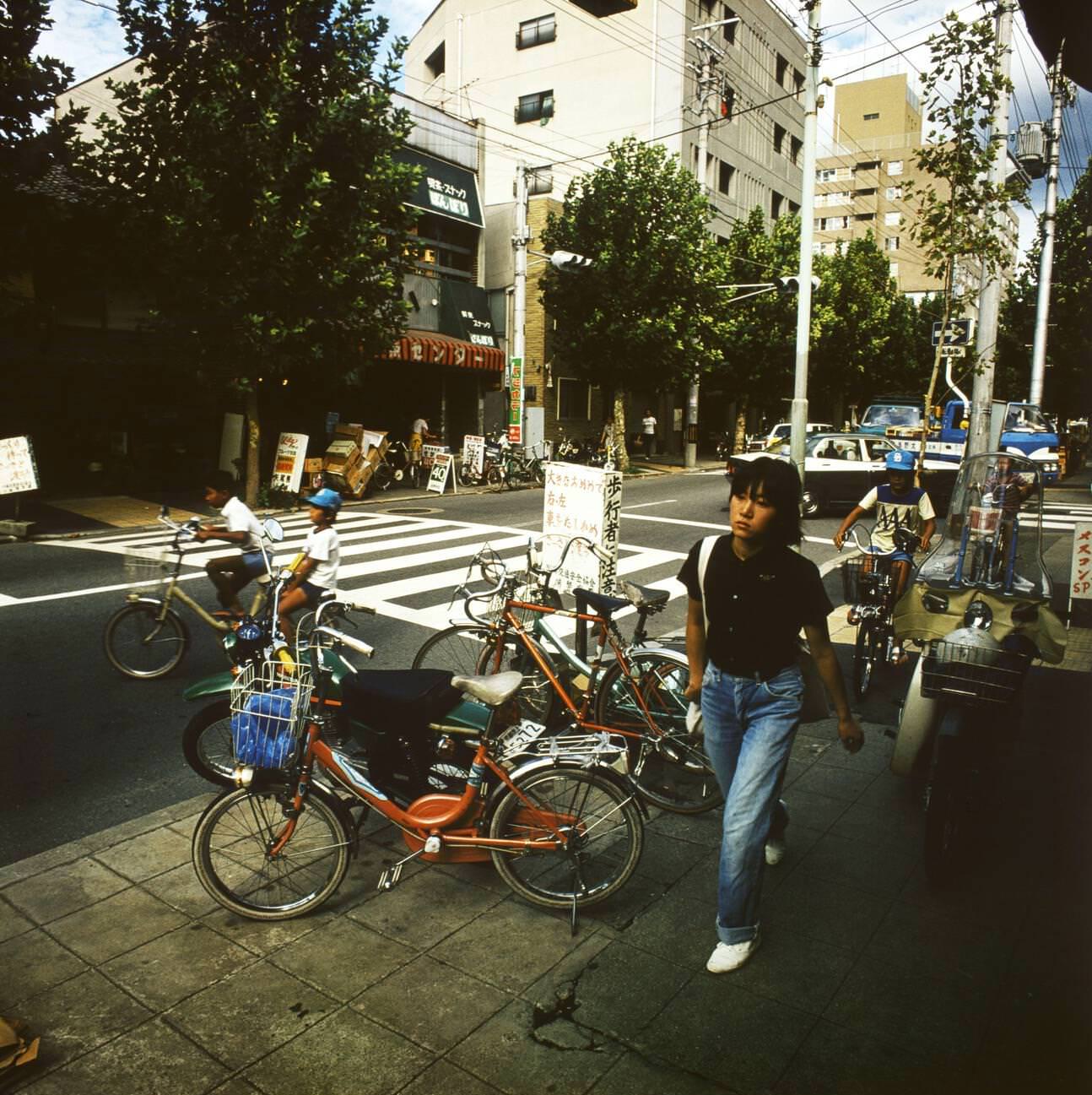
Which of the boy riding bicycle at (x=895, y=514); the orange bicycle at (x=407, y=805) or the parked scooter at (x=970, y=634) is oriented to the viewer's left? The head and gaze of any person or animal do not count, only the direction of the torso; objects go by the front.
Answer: the orange bicycle

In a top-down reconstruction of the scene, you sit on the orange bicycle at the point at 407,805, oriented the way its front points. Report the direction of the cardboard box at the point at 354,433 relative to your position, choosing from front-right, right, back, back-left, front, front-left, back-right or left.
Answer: right

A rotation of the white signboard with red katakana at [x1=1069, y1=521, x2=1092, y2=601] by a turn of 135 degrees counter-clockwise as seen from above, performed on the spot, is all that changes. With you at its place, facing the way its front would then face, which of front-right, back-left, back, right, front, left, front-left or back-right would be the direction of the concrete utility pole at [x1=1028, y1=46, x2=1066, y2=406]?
front-left

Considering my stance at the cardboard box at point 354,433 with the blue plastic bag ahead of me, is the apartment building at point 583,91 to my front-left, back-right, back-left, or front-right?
back-left

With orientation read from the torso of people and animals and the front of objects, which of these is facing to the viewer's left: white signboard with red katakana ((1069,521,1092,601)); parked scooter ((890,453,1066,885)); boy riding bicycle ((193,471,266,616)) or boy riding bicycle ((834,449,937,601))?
boy riding bicycle ((193,471,266,616))

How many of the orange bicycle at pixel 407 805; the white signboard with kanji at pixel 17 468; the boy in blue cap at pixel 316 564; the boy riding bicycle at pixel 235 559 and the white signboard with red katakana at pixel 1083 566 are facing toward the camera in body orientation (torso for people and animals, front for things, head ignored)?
2

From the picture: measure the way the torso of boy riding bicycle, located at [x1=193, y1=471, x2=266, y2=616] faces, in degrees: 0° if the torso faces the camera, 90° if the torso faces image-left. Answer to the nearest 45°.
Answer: approximately 90°

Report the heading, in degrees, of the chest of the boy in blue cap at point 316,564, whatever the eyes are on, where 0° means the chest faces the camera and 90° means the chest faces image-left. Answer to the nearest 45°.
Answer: approximately 90°

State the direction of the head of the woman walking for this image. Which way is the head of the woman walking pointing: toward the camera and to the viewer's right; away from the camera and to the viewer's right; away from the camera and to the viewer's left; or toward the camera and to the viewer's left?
toward the camera and to the viewer's left

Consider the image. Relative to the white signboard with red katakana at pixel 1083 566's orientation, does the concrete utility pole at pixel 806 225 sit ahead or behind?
behind

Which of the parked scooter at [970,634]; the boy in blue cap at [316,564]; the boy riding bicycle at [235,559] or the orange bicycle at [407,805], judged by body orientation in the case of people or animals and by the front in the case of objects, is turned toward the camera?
the parked scooter

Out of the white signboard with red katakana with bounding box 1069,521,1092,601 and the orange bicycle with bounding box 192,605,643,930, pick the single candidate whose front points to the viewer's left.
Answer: the orange bicycle

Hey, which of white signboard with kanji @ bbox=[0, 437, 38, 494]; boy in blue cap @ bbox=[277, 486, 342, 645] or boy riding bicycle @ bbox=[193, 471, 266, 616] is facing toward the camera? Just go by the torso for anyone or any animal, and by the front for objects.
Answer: the white signboard with kanji

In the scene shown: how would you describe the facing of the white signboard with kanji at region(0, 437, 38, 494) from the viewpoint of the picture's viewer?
facing the viewer

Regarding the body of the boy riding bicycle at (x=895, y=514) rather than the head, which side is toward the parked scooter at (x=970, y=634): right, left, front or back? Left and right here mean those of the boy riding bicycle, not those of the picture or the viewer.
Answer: front

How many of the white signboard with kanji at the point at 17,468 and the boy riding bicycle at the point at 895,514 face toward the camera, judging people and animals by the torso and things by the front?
2

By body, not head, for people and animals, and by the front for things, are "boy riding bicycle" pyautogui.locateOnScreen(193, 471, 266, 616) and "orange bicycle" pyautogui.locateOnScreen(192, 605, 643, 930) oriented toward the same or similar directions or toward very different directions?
same or similar directions

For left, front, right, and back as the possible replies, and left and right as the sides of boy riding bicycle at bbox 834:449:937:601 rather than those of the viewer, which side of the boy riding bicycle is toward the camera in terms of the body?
front

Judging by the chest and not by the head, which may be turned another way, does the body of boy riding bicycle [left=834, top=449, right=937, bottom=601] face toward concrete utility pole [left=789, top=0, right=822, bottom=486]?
no

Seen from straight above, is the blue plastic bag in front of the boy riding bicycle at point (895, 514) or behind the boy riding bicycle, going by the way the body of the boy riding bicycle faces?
in front
